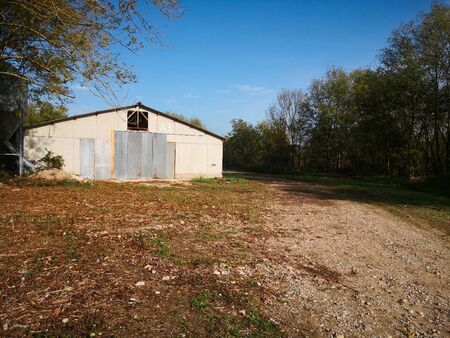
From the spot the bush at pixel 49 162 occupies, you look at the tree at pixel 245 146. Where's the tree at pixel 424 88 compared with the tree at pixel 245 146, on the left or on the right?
right

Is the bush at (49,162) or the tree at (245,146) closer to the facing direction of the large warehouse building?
the bush

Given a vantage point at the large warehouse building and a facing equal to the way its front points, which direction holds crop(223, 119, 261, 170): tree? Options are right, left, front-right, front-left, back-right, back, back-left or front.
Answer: back-left

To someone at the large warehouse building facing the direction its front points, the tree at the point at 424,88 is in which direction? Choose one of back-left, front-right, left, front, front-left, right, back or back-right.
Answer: left

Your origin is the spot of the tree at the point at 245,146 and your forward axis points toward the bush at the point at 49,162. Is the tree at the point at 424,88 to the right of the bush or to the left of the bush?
left

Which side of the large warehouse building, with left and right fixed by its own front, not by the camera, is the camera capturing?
front
